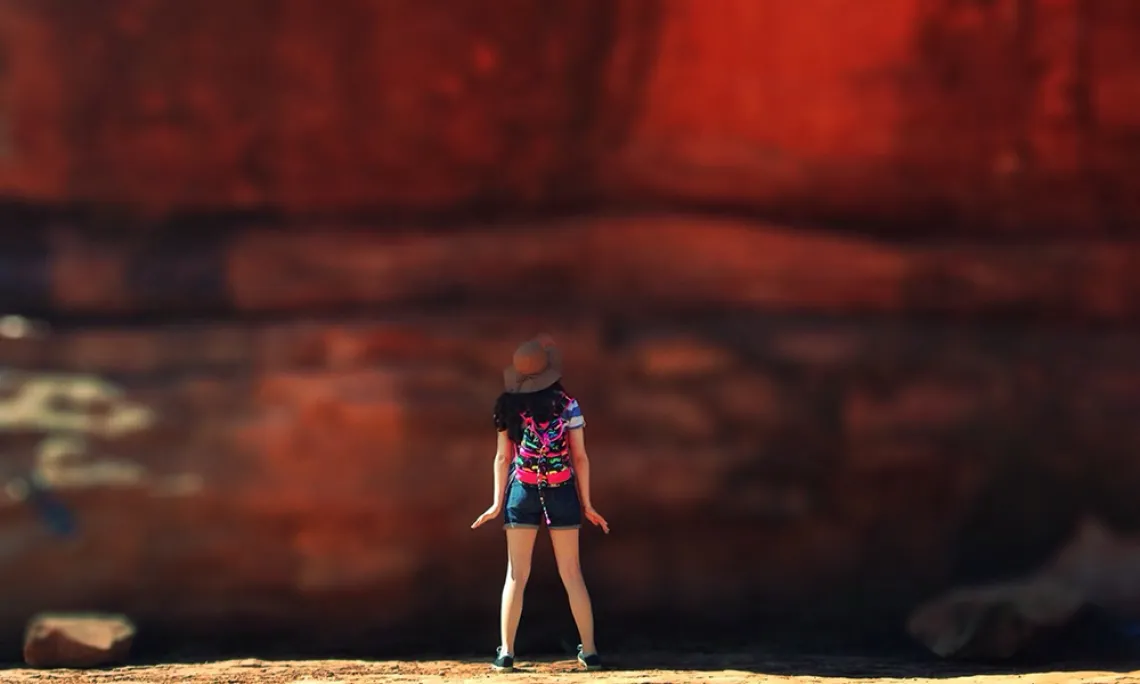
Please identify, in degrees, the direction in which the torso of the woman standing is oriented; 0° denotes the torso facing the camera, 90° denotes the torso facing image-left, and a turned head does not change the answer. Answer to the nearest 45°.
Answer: approximately 180°

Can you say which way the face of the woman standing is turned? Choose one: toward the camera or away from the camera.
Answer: away from the camera

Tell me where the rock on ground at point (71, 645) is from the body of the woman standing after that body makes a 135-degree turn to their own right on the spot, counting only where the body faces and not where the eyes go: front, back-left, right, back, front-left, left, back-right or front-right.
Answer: back-right
